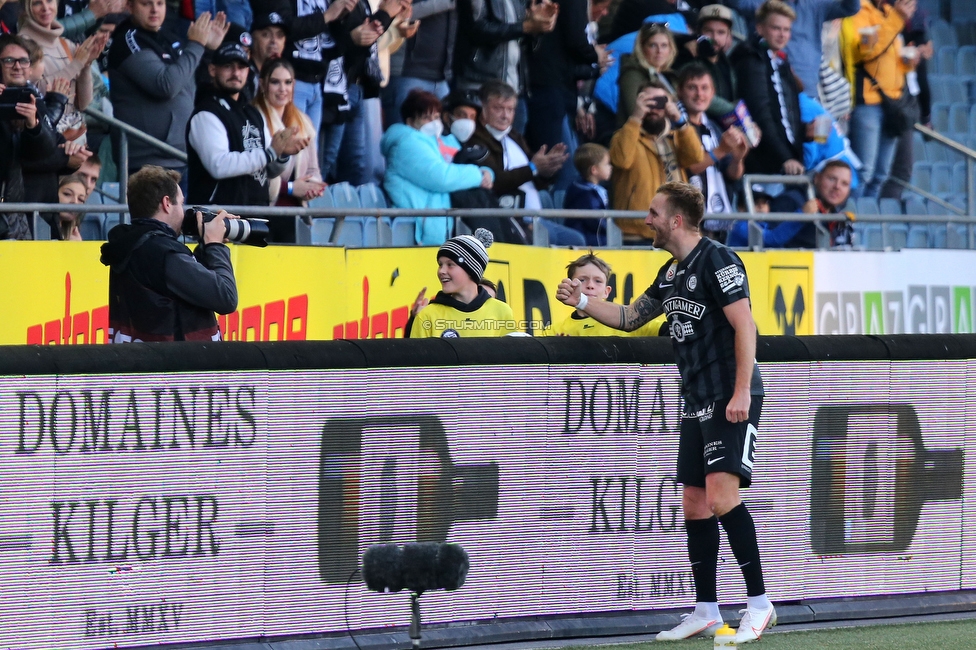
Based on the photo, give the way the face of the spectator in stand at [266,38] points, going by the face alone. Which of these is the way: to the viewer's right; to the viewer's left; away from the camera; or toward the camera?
toward the camera

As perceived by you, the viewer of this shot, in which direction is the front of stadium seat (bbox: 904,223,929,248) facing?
facing the viewer

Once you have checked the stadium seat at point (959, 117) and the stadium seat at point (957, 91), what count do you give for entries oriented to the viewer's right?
0

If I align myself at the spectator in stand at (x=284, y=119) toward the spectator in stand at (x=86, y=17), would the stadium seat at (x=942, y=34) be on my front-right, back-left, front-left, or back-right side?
back-right

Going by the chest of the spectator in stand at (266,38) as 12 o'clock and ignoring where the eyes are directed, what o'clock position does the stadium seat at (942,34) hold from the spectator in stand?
The stadium seat is roughly at 9 o'clock from the spectator in stand.

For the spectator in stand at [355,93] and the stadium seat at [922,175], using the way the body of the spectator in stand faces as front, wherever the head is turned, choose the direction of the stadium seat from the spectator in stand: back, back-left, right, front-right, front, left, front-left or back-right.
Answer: left

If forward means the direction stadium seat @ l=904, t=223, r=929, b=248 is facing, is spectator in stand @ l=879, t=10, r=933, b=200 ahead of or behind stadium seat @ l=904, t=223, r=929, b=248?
behind

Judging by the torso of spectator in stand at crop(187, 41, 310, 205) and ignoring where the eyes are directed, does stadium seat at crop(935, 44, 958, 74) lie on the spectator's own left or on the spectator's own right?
on the spectator's own left

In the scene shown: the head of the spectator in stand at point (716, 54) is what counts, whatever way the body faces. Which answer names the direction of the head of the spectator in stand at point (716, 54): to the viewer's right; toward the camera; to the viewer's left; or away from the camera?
toward the camera

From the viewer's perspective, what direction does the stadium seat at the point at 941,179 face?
toward the camera
